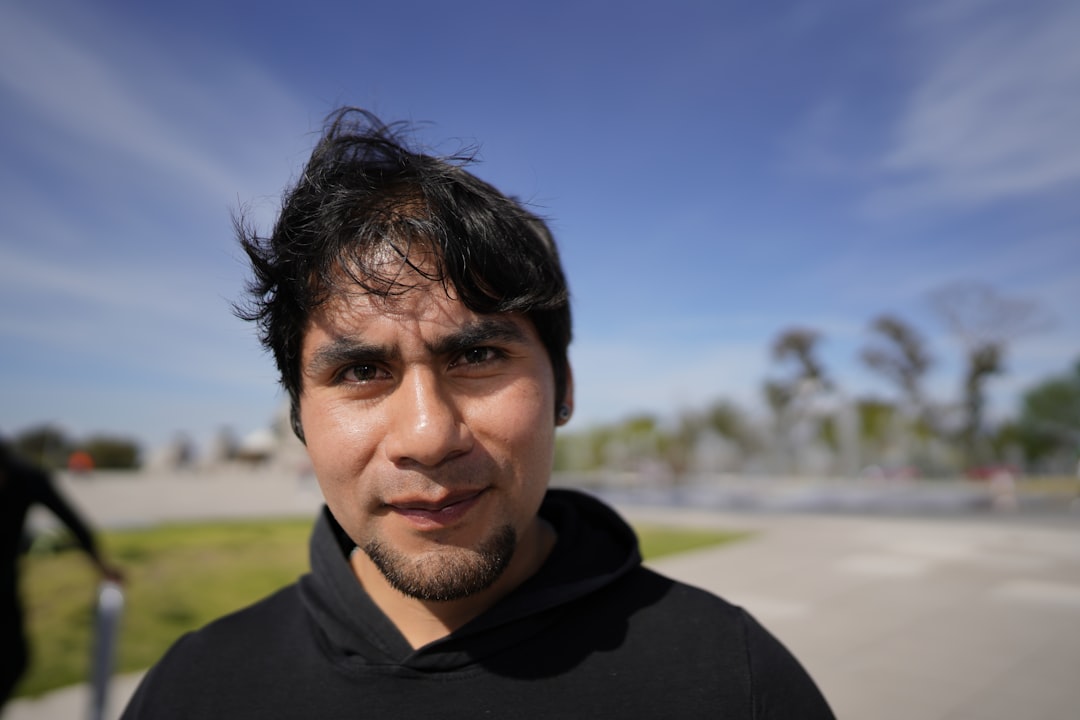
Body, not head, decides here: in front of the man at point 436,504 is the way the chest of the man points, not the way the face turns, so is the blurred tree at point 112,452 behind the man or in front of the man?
behind

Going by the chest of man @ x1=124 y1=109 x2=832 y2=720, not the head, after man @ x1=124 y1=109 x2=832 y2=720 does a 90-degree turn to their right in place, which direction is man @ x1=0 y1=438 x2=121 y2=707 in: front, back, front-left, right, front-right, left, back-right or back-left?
front-right

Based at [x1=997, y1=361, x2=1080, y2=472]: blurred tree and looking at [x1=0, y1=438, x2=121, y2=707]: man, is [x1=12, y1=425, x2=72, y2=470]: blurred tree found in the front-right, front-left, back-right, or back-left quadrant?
front-right

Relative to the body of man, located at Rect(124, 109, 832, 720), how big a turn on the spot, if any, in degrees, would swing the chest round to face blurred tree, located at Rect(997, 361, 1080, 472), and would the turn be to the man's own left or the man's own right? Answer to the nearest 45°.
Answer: approximately 135° to the man's own left

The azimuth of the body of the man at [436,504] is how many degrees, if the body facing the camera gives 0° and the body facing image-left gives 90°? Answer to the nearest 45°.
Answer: approximately 0°

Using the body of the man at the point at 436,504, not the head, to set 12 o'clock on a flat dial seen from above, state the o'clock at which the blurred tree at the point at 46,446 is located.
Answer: The blurred tree is roughly at 5 o'clock from the man.
